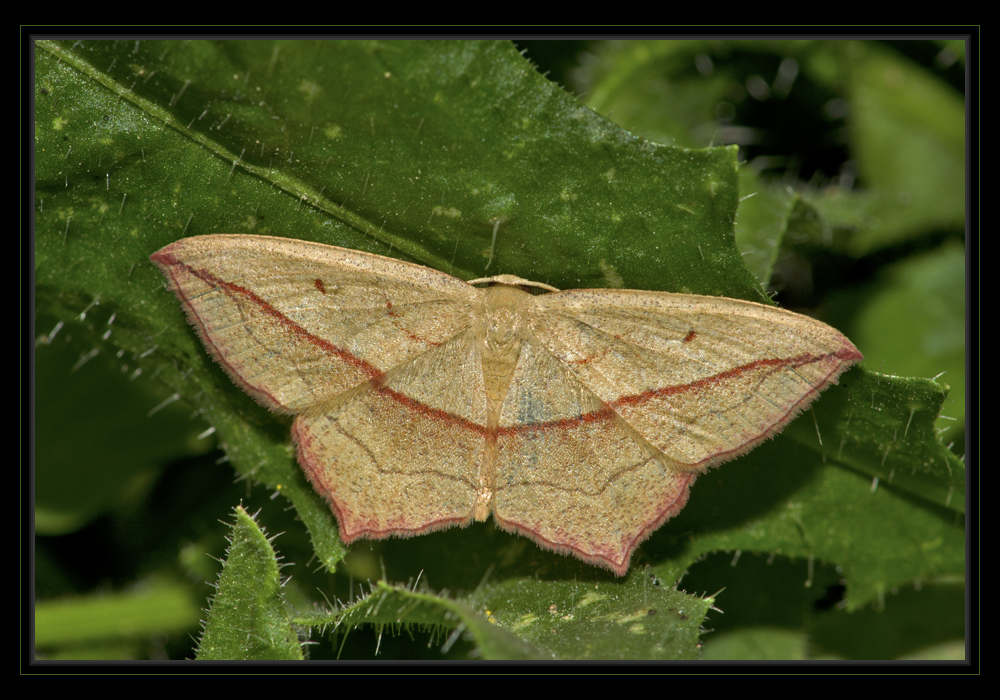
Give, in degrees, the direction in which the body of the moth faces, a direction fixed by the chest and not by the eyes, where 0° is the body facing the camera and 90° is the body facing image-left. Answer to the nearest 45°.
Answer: approximately 180°
